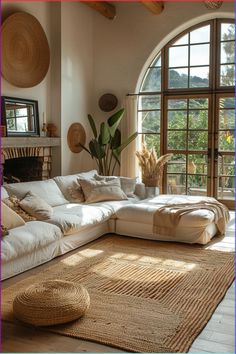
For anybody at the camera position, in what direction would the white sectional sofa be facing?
facing the viewer and to the right of the viewer

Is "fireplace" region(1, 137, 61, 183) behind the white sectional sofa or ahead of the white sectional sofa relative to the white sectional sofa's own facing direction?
behind

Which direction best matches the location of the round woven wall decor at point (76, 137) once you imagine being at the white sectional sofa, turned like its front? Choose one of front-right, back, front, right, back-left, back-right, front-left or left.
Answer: back-left

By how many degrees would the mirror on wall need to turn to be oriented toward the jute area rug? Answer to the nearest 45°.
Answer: approximately 45° to its right

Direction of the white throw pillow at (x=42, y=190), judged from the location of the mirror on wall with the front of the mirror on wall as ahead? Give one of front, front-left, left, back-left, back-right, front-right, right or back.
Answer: front-right

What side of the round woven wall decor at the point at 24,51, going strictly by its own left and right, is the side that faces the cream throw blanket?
front

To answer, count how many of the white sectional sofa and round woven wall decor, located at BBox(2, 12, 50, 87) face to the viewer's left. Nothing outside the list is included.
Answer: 0

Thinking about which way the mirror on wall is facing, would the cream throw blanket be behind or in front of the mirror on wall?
in front

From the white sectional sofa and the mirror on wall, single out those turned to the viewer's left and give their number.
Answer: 0

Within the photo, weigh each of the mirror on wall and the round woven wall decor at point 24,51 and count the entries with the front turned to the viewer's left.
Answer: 0

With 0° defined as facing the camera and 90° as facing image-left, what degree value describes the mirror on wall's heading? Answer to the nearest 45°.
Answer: approximately 315°
